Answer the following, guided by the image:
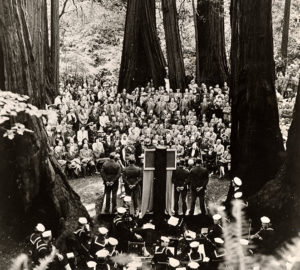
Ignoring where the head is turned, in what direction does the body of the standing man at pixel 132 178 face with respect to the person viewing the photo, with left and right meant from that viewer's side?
facing away from the viewer

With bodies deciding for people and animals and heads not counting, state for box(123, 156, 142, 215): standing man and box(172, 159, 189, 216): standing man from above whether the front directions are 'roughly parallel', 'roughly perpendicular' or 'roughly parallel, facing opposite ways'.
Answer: roughly parallel

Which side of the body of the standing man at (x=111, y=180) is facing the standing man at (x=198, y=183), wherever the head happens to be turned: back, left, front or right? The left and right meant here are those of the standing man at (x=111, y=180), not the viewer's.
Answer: right

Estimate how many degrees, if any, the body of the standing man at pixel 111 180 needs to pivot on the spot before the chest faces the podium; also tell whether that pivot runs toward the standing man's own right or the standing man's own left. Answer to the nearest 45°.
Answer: approximately 135° to the standing man's own right

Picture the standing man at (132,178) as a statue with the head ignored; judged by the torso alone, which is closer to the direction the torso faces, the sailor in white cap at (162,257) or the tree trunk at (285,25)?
the tree trunk

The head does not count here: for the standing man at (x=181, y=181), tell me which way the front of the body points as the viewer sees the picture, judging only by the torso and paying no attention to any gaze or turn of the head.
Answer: away from the camera

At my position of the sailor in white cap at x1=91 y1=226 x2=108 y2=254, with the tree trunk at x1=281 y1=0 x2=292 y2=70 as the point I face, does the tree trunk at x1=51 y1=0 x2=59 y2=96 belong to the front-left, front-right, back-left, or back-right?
front-left

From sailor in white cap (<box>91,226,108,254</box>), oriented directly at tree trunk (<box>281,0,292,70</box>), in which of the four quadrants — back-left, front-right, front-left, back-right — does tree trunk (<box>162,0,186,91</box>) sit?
front-left

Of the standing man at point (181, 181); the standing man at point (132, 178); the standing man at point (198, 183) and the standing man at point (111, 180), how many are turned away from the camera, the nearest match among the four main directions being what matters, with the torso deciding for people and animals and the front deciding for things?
4

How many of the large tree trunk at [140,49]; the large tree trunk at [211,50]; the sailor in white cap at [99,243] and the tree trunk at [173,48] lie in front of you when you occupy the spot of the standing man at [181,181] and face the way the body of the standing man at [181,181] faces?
3

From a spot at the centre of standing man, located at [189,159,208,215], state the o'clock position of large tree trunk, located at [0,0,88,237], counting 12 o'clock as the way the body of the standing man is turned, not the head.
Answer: The large tree trunk is roughly at 8 o'clock from the standing man.

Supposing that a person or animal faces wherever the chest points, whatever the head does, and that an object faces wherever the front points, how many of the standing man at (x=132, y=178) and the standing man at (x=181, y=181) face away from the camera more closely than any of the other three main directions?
2

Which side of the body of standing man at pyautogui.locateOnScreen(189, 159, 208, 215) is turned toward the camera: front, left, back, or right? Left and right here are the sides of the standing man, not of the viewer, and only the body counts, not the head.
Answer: back

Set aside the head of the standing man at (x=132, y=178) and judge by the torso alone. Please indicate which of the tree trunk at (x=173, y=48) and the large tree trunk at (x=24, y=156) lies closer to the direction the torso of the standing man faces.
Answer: the tree trunk

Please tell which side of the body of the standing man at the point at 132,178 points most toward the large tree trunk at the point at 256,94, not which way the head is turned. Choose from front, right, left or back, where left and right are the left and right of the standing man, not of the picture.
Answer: right

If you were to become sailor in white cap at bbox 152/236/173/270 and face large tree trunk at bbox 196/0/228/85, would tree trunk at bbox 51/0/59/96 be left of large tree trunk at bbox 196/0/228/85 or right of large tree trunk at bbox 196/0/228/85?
left

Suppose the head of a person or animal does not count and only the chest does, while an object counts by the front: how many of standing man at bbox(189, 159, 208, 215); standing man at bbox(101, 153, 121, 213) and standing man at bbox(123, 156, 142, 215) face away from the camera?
3

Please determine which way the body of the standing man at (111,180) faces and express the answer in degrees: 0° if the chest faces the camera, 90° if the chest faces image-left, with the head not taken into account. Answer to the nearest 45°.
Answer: approximately 180°
